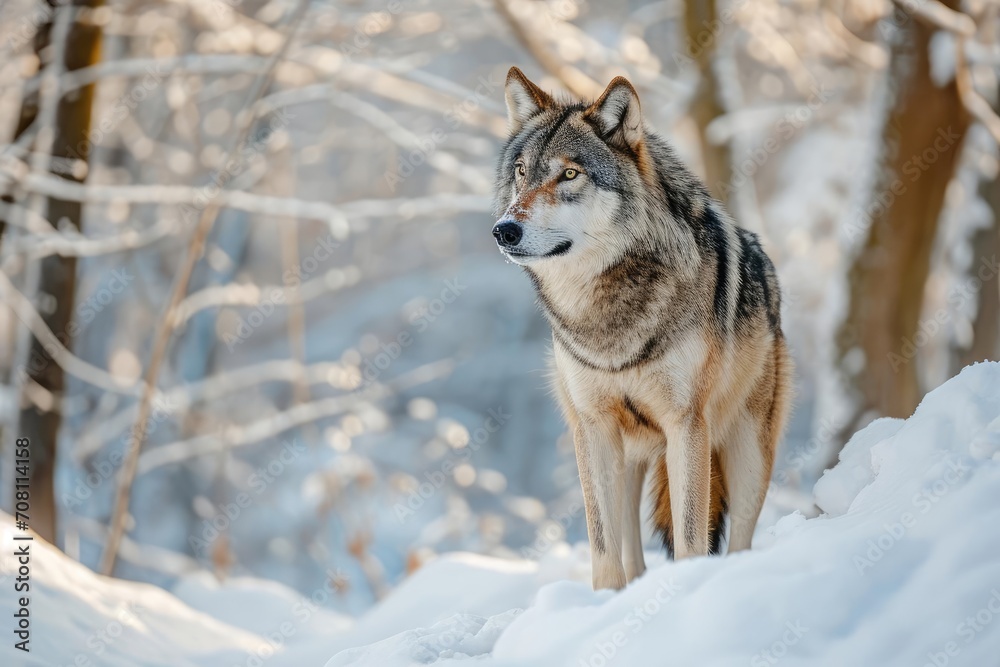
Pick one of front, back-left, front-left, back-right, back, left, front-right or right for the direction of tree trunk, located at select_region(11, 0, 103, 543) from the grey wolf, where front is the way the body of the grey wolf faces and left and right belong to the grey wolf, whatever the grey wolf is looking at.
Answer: right

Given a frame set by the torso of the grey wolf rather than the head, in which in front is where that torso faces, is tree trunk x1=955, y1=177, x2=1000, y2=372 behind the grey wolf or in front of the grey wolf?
behind

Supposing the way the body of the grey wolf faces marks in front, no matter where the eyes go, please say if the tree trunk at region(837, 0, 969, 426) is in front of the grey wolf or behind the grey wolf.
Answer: behind

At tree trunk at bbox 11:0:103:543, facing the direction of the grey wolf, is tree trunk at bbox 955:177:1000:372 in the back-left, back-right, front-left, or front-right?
front-left

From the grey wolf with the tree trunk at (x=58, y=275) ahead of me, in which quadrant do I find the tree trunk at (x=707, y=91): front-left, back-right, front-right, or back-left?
front-right

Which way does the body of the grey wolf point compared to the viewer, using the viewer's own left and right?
facing the viewer and to the left of the viewer

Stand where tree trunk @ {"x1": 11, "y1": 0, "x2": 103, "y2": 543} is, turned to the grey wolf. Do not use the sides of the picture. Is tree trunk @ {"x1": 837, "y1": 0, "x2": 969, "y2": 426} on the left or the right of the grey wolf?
left

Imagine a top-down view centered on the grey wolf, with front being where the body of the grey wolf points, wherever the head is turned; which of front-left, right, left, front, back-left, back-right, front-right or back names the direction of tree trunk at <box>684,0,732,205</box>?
back-right
